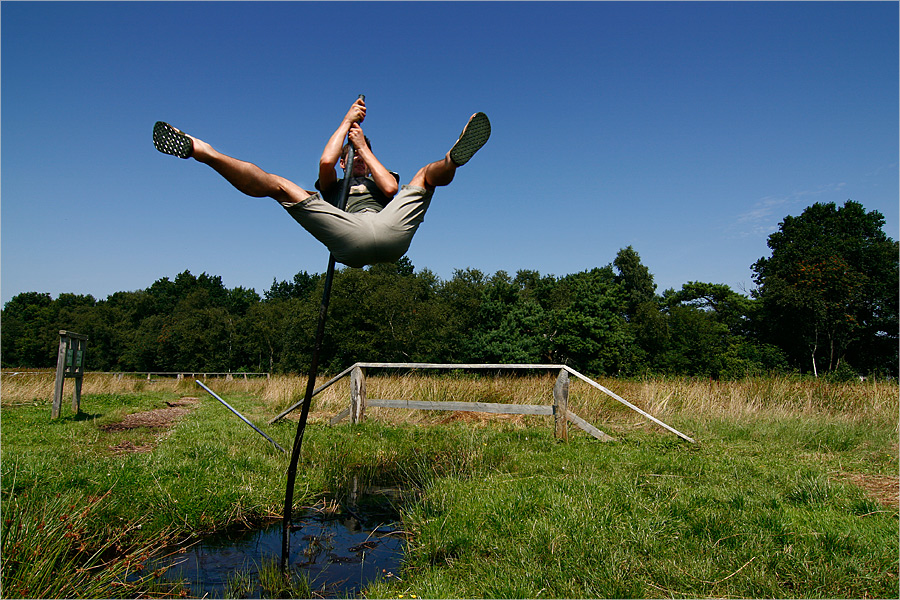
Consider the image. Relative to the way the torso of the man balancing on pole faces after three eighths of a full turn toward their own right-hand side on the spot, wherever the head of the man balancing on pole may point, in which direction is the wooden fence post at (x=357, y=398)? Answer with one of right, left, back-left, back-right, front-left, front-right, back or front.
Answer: front-right

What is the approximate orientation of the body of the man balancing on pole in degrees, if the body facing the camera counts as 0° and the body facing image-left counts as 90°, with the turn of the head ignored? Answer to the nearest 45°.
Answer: approximately 0°

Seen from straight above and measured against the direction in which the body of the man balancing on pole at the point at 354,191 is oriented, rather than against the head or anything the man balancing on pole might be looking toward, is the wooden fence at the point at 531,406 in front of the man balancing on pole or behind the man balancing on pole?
behind

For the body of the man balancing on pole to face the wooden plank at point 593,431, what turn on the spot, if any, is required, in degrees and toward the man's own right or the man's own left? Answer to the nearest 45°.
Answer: approximately 135° to the man's own left

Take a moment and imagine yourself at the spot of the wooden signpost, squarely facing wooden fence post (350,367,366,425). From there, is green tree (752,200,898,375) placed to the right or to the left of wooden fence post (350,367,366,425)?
left

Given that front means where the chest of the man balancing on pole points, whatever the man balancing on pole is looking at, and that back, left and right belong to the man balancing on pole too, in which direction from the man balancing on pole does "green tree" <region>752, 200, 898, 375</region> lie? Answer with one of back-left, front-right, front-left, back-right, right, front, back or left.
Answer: back-left

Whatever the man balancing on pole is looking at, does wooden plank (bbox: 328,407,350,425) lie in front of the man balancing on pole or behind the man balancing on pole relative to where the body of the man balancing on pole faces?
behind

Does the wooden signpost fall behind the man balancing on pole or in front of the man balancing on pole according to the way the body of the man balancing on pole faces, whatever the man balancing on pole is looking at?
behind
